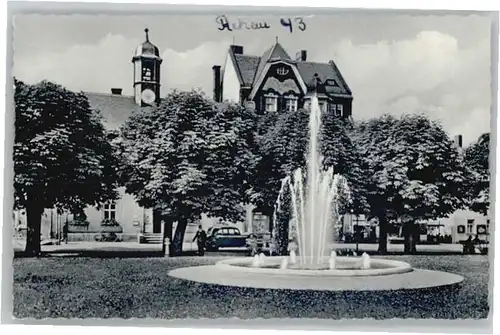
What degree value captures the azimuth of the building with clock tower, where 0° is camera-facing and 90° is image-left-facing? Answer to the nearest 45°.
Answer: approximately 315°
